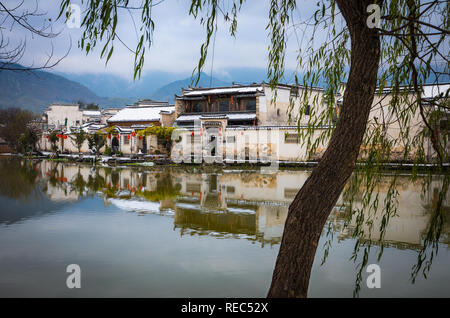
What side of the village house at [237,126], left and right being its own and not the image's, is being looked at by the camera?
front

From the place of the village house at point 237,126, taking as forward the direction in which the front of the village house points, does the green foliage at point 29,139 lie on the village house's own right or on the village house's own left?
on the village house's own right

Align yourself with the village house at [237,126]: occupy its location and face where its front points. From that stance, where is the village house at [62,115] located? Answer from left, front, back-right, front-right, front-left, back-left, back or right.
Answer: back-right

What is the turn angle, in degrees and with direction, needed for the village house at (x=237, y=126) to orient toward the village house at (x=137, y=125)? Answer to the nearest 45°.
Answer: approximately 135° to its right

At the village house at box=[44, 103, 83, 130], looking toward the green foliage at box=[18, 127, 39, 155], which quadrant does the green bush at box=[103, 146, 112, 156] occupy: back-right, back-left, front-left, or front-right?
front-left
